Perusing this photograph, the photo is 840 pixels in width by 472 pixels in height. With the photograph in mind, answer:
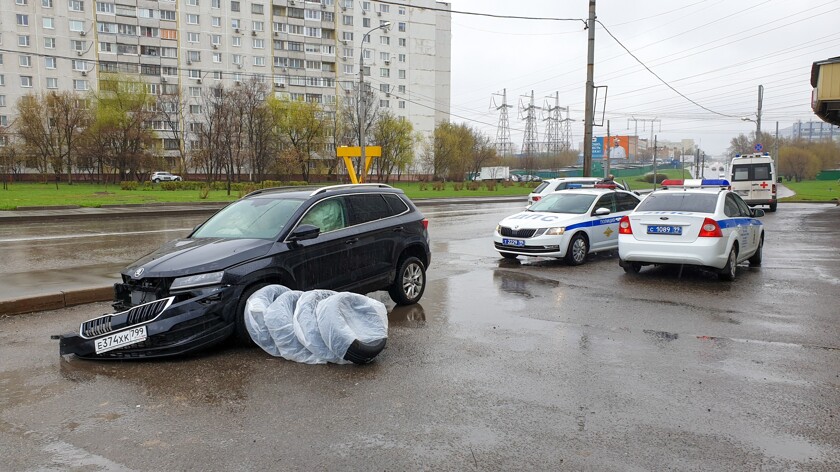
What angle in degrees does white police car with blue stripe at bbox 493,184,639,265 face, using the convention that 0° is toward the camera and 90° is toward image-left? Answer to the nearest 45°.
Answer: approximately 45°

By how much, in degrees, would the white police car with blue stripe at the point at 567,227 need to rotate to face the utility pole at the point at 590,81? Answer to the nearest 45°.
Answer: approximately 135° to its right

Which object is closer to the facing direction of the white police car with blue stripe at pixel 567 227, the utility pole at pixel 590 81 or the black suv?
the black suv

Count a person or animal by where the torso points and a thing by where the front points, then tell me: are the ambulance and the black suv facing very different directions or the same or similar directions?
very different directions

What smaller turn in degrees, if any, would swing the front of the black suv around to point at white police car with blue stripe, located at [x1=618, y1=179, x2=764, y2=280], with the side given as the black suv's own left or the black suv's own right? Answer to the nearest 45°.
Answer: approximately 135° to the black suv's own left

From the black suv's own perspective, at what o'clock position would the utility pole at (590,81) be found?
The utility pole is roughly at 6 o'clock from the black suv.

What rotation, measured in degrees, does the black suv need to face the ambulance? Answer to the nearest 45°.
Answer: approximately 180°
